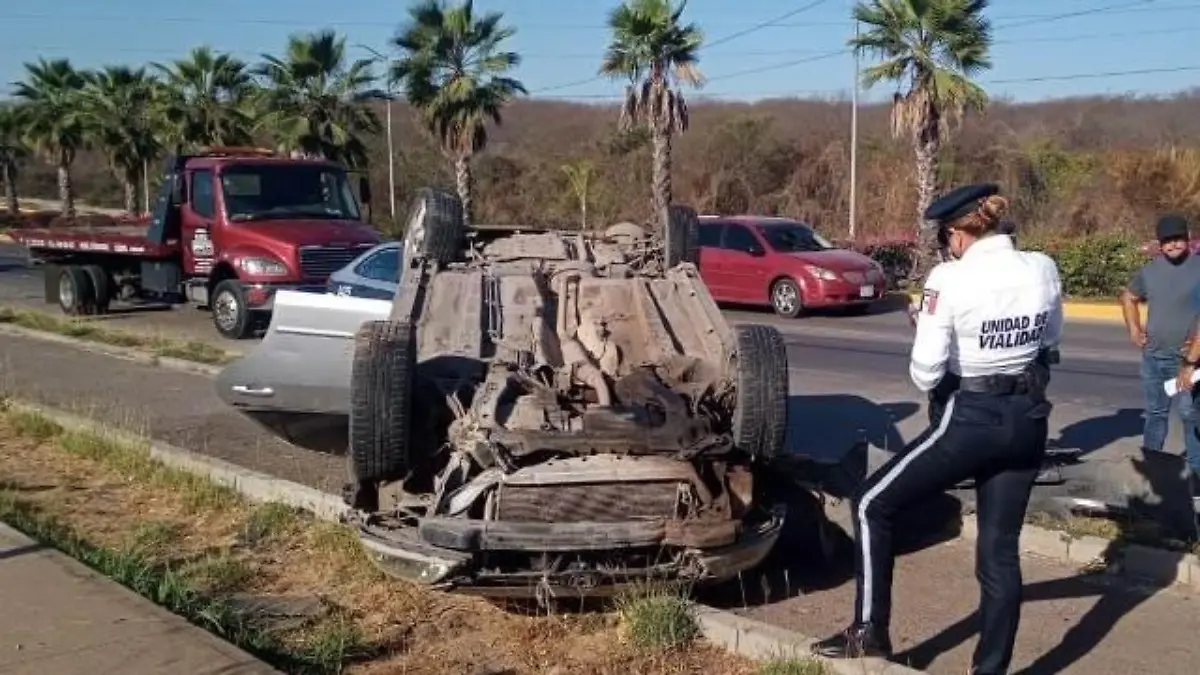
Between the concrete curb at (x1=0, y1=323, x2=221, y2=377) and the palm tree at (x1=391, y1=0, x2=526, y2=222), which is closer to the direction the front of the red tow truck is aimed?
the concrete curb

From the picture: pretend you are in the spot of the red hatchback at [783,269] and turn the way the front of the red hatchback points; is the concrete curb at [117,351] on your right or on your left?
on your right

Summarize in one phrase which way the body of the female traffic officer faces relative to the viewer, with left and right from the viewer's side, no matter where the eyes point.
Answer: facing away from the viewer and to the left of the viewer

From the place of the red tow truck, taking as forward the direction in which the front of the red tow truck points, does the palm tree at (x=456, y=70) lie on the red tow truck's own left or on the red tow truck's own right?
on the red tow truck's own left

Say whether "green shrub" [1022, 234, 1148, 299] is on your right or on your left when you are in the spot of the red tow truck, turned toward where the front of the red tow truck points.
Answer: on your left

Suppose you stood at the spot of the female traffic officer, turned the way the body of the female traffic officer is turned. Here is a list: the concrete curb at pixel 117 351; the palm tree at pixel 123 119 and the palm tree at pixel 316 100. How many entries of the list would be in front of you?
3

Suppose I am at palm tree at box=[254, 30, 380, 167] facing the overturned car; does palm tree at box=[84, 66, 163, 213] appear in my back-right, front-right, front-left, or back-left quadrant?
back-right

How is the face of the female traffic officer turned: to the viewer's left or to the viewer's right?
to the viewer's left

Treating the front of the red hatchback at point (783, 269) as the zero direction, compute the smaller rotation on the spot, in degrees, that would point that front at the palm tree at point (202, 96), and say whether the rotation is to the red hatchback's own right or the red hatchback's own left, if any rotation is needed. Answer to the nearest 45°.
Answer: approximately 180°

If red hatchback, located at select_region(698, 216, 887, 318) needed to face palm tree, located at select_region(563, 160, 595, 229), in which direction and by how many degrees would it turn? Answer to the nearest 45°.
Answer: approximately 135° to its left

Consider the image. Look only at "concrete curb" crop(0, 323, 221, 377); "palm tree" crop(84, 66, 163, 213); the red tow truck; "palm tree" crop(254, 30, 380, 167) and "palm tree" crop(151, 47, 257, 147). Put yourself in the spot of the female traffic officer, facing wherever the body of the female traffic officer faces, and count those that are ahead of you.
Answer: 5

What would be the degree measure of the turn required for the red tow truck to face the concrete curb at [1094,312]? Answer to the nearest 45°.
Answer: approximately 45° to its left

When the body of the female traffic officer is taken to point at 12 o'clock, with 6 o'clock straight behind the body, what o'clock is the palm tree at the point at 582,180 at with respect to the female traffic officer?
The palm tree is roughly at 1 o'clock from the female traffic officer.

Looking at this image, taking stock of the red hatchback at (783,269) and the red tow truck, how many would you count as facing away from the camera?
0

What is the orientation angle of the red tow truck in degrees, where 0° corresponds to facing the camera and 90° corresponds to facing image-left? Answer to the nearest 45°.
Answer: approximately 315°

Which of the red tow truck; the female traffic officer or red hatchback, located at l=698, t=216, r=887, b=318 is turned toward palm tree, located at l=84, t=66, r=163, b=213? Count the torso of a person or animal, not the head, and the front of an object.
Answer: the female traffic officer
